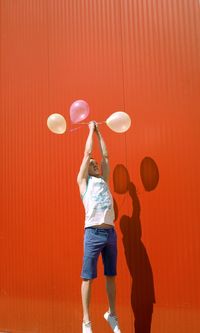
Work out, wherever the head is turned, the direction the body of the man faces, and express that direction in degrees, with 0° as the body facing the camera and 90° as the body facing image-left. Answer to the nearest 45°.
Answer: approximately 315°
